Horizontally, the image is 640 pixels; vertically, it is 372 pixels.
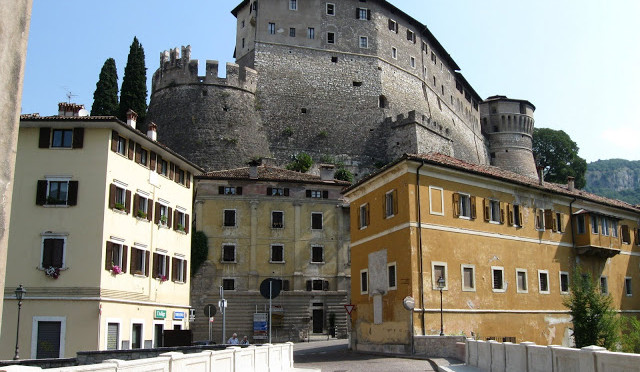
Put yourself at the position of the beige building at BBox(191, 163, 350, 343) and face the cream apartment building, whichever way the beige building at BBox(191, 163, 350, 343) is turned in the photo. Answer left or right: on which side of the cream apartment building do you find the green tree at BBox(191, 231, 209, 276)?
right

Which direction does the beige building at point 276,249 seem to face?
toward the camera

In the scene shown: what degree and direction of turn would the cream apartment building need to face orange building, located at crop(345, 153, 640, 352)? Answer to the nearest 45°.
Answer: approximately 45° to its left

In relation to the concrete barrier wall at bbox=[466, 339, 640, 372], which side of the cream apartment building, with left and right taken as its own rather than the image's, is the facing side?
front

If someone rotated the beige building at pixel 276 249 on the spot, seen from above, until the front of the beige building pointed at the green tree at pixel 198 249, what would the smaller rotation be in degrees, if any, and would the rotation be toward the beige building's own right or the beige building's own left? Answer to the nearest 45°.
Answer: approximately 90° to the beige building's own right

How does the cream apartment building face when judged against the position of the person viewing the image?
facing the viewer and to the right of the viewer

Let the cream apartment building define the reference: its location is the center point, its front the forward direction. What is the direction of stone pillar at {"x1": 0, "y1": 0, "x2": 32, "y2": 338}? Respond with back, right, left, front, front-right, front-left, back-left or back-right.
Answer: front-right

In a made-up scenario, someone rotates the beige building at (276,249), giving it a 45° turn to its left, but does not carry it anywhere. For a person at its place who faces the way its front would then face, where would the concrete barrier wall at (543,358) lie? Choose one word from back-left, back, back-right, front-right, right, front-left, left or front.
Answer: front-right

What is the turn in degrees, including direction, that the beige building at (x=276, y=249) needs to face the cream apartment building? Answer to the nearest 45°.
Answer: approximately 45° to its right

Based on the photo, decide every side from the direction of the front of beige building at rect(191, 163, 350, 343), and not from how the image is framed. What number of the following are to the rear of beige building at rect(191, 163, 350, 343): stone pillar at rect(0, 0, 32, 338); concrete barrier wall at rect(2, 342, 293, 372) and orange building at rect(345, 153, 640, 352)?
0

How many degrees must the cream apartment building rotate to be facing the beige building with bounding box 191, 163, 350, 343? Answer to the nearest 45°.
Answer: approximately 90° to its left

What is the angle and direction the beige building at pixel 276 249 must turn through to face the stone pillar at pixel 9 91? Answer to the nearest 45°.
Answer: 0° — it already faces it

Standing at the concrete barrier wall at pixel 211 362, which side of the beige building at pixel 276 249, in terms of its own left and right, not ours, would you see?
front

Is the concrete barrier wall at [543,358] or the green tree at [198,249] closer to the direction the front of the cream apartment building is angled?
the concrete barrier wall

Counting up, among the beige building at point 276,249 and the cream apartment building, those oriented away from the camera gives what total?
0

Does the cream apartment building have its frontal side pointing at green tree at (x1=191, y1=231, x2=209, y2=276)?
no

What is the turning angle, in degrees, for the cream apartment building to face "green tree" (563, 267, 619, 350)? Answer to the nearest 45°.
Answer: approximately 45° to its left

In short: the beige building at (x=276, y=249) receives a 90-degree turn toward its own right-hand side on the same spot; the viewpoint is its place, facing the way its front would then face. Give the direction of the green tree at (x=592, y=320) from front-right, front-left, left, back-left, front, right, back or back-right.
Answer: back-left

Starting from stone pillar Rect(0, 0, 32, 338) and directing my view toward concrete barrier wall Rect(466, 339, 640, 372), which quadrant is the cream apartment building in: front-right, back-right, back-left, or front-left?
front-left
